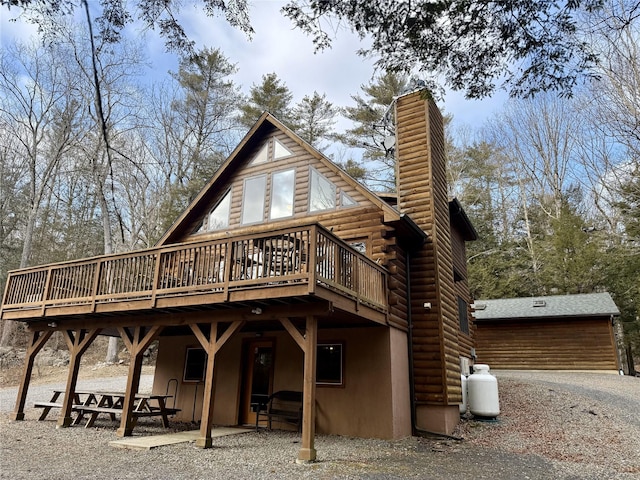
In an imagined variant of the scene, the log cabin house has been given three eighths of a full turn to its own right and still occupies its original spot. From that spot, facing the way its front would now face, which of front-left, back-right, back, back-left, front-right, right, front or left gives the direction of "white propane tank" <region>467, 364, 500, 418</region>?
right

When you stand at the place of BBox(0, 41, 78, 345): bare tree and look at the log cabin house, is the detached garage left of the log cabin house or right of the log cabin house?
left

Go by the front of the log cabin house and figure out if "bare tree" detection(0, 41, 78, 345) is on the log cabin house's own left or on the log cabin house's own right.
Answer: on the log cabin house's own right

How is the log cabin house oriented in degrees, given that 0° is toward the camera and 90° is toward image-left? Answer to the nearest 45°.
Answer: approximately 45°

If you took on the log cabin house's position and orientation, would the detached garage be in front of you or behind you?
behind
